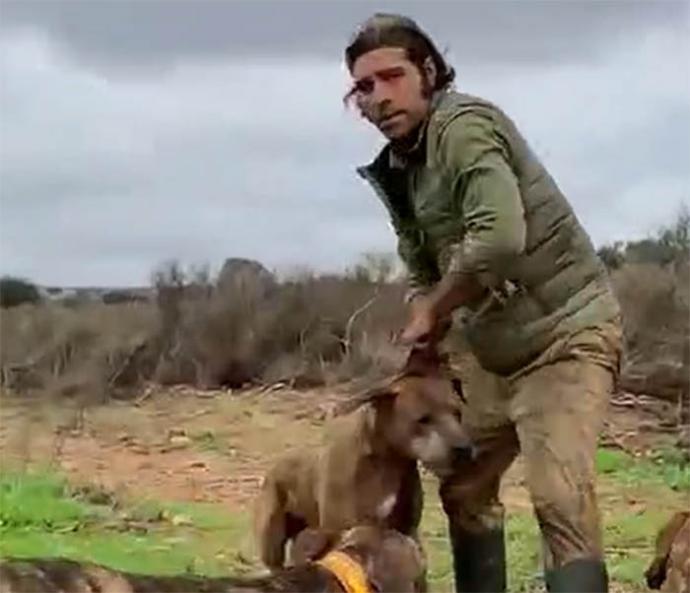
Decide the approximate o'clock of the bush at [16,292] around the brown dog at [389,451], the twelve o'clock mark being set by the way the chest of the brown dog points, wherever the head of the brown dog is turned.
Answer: The bush is roughly at 7 o'clock from the brown dog.

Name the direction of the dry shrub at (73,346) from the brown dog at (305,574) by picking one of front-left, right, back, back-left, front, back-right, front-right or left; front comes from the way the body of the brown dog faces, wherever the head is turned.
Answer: left

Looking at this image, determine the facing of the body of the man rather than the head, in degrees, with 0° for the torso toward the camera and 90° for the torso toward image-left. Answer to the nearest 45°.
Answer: approximately 45°

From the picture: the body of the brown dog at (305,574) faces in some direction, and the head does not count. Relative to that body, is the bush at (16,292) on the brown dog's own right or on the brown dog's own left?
on the brown dog's own left

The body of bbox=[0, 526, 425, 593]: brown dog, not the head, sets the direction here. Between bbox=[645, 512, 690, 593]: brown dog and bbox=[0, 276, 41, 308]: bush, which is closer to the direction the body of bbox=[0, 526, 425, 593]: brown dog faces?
the brown dog

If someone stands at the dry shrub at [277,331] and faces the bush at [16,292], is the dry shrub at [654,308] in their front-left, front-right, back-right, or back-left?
back-right

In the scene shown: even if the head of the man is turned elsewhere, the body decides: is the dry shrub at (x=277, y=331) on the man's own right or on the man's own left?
on the man's own right

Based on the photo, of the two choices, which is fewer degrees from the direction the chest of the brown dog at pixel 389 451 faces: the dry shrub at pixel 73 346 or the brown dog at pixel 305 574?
the brown dog

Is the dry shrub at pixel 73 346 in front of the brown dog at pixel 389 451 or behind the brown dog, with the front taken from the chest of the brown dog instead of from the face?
behind

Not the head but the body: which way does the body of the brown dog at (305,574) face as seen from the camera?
to the viewer's right

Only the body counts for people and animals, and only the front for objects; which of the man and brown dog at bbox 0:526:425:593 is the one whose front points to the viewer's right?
the brown dog

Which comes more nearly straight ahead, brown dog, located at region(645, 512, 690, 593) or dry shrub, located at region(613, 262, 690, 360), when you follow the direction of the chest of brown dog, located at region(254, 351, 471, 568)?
the brown dog

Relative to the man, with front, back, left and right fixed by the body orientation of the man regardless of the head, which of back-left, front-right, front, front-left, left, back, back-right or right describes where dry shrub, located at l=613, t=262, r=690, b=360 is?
back-right
